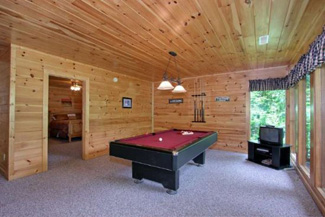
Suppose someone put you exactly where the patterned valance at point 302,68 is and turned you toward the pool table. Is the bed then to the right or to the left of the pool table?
right

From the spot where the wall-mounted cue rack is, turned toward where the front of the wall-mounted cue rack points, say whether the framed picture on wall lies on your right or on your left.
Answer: on your right

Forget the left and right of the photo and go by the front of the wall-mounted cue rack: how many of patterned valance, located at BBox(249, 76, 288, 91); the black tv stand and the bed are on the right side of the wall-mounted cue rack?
1

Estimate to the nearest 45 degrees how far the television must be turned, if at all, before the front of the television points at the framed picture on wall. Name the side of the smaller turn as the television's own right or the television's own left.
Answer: approximately 45° to the television's own right

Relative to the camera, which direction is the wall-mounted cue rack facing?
toward the camera

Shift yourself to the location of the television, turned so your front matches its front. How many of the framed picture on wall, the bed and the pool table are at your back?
0

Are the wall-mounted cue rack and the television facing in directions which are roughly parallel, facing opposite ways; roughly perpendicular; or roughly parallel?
roughly parallel

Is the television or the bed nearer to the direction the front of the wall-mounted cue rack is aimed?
the television

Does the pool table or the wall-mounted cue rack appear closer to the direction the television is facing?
the pool table

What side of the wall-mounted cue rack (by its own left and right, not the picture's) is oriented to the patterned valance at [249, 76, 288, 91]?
left

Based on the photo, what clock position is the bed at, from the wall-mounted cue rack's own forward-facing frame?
The bed is roughly at 3 o'clock from the wall-mounted cue rack.

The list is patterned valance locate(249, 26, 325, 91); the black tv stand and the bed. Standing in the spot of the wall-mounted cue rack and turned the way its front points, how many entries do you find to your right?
1

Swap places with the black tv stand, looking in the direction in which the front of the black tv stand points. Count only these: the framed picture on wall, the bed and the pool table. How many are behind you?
0

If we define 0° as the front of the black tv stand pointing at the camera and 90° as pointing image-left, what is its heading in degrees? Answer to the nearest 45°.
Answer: approximately 45°

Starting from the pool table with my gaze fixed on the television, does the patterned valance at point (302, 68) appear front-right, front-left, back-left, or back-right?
front-right

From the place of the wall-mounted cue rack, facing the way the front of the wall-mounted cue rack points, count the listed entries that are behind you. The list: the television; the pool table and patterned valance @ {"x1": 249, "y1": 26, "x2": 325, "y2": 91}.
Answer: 0

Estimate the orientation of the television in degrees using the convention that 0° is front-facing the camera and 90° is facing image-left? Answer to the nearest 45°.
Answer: approximately 45°
